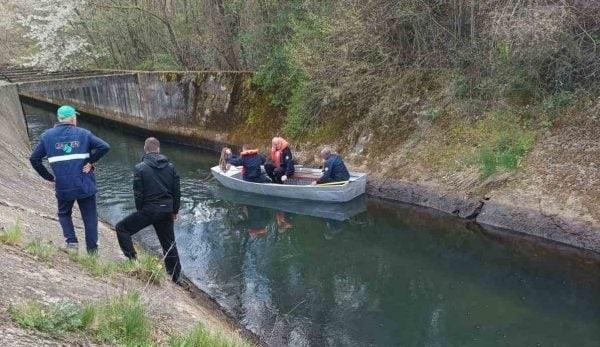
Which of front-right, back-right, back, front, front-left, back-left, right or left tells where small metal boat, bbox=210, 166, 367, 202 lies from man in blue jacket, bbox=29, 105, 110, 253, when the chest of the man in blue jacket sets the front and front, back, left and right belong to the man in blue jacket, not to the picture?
front-right

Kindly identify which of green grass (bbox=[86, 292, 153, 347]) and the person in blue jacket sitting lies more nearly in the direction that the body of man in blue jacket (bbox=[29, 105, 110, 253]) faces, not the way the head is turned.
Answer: the person in blue jacket sitting

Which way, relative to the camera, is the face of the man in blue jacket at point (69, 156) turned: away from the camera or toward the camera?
away from the camera

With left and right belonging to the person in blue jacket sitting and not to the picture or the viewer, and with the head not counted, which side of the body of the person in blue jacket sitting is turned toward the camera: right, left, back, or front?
left

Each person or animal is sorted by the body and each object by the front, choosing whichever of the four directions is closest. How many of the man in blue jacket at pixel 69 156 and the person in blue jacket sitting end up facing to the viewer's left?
1

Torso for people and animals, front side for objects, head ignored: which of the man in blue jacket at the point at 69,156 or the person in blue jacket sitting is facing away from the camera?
the man in blue jacket

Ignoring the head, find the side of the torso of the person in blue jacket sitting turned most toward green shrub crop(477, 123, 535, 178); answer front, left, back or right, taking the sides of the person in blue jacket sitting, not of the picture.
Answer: back

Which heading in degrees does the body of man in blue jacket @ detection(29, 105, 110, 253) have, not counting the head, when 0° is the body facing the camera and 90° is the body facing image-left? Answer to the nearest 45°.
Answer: approximately 180°

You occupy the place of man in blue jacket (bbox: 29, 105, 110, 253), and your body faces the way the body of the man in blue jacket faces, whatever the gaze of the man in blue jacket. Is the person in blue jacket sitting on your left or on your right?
on your right

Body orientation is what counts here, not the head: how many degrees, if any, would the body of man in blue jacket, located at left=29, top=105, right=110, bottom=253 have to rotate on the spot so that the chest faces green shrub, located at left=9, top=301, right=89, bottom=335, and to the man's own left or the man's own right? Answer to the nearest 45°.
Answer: approximately 180°
